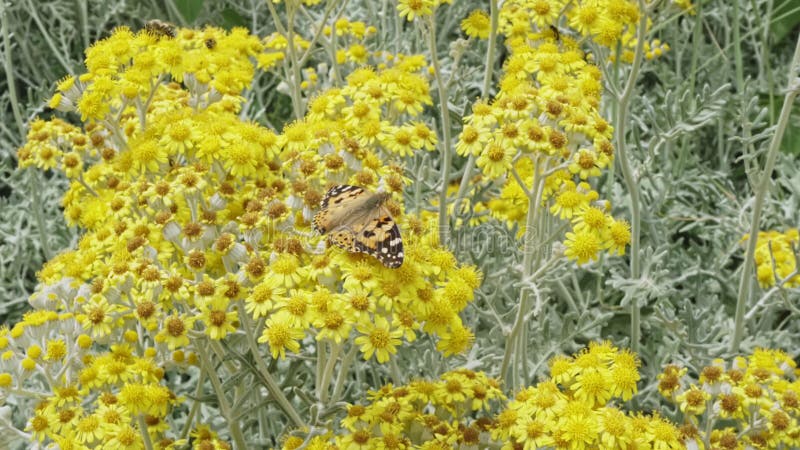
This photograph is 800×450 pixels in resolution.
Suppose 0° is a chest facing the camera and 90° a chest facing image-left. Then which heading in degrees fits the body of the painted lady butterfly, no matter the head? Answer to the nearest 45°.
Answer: approximately 225°

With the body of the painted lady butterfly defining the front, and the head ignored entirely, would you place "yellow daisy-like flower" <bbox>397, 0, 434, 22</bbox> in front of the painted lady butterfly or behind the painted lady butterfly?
in front
